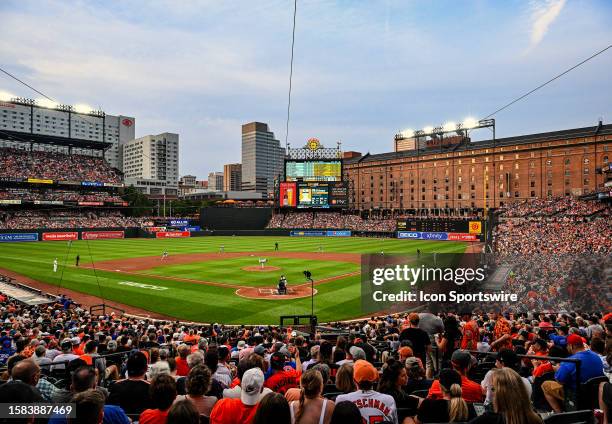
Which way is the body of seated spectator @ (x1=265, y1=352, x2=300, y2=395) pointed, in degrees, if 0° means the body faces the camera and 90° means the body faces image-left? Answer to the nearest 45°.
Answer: approximately 180°

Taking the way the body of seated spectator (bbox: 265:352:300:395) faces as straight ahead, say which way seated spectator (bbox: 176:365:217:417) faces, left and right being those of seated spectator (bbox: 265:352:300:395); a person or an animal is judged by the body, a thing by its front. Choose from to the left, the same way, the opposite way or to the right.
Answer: the same way

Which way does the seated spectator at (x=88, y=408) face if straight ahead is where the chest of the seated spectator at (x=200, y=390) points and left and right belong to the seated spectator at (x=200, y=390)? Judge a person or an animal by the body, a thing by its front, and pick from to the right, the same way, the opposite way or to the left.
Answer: the same way

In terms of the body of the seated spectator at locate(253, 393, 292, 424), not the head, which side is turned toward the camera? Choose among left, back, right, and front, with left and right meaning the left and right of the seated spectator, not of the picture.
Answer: back

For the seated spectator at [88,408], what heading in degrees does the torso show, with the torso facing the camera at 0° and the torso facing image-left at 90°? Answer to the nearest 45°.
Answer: approximately 180°

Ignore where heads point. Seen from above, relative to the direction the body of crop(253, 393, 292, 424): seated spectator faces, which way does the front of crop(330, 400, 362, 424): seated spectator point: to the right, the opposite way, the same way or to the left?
the same way

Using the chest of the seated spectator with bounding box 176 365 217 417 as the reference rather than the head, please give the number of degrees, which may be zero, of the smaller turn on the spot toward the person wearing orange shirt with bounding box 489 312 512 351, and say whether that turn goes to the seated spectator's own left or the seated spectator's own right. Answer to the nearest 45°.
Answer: approximately 45° to the seated spectator's own right

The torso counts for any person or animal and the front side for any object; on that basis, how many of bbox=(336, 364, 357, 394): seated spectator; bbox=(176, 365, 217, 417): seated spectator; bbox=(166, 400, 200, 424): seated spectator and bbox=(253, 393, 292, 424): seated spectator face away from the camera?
4

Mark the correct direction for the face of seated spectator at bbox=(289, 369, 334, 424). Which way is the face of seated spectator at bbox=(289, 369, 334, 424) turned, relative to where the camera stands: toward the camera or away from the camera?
away from the camera

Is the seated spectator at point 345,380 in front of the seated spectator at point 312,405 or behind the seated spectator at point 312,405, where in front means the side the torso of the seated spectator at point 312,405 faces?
in front

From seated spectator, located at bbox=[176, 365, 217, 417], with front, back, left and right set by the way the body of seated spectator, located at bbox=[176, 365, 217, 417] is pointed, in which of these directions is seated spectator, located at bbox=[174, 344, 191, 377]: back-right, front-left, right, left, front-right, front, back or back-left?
front

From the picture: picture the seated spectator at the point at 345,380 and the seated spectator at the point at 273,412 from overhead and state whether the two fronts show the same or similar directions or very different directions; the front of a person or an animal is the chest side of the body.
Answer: same or similar directions

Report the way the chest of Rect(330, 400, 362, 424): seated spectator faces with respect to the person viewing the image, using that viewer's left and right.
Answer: facing away from the viewer

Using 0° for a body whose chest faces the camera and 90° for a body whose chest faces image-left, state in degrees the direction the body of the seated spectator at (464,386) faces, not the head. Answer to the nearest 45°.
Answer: approximately 180°

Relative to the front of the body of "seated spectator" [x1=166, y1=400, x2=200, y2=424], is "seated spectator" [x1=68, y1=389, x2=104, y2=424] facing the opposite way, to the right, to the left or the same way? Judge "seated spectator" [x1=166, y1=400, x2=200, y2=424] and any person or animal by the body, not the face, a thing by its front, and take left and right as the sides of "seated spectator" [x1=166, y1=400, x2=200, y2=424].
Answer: the same way

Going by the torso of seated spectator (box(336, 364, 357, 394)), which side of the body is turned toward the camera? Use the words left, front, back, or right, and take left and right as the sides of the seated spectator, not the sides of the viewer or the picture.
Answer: back

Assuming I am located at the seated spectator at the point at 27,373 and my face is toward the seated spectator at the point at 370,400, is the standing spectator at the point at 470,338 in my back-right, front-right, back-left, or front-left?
front-left
